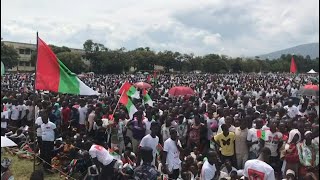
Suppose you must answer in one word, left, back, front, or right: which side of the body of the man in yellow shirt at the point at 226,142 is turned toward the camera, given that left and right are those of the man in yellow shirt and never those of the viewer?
front

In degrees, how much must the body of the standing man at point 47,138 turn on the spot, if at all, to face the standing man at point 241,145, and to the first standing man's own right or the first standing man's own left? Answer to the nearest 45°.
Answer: approximately 45° to the first standing man's own left

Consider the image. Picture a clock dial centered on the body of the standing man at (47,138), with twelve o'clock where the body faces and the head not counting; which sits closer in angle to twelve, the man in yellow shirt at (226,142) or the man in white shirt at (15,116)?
the man in yellow shirt

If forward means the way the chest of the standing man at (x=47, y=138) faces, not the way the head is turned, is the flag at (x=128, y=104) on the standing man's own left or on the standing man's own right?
on the standing man's own left

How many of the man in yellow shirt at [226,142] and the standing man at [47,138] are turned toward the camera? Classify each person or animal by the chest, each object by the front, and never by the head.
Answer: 2

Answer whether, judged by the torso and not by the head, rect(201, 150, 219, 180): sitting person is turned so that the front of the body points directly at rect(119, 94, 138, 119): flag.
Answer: no

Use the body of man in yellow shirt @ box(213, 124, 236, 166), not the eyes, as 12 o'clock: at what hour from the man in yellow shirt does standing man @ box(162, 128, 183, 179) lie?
The standing man is roughly at 2 o'clock from the man in yellow shirt.

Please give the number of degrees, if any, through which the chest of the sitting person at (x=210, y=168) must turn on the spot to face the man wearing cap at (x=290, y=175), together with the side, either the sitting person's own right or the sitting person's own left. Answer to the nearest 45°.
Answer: approximately 90° to the sitting person's own left

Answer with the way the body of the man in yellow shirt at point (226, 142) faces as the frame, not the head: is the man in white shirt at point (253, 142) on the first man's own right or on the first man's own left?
on the first man's own left

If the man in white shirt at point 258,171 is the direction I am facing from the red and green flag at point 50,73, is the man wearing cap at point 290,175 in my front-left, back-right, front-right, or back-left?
front-left

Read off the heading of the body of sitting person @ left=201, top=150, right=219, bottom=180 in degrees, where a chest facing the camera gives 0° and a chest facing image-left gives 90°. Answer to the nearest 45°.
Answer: approximately 315°

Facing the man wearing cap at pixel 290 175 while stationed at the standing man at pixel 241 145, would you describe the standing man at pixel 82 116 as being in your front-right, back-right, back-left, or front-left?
back-right

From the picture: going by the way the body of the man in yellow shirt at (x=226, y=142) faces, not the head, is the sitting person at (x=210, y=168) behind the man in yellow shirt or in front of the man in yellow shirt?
in front

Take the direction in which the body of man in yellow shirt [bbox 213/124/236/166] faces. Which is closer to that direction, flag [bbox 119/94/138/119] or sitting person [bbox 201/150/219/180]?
the sitting person
